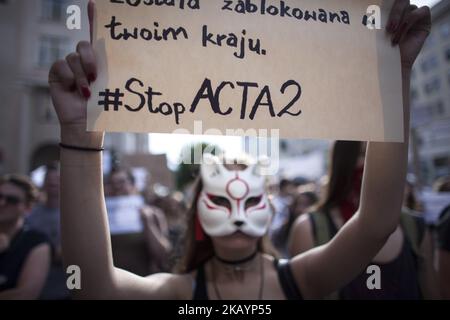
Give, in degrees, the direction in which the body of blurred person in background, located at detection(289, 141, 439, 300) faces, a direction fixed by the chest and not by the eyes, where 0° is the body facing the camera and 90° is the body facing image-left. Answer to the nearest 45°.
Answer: approximately 315°

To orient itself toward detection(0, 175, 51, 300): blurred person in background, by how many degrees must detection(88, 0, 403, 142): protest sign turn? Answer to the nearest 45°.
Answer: approximately 135° to its right

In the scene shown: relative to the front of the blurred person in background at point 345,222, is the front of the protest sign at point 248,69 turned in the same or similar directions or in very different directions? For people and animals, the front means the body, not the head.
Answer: same or similar directions

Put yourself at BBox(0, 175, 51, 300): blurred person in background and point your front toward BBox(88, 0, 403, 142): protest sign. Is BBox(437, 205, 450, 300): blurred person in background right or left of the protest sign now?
left

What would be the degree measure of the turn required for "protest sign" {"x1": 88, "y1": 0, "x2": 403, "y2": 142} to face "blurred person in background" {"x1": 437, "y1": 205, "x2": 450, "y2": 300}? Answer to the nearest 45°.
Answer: approximately 135° to its left

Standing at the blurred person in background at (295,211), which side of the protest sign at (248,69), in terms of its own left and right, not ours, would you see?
back

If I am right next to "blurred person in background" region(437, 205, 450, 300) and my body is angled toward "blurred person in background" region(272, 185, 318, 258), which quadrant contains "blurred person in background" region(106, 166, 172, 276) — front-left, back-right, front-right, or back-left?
front-left

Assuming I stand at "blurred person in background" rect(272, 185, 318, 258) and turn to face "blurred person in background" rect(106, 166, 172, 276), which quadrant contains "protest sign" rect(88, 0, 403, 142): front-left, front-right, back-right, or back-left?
front-left

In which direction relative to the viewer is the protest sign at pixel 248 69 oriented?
toward the camera

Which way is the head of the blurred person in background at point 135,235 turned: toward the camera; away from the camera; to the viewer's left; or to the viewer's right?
toward the camera

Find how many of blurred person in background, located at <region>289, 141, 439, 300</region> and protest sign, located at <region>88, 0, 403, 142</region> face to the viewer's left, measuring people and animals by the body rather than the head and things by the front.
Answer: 0

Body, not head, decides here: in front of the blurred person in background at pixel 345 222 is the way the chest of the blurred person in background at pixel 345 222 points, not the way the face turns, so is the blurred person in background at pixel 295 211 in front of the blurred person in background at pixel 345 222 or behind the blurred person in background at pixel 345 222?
behind

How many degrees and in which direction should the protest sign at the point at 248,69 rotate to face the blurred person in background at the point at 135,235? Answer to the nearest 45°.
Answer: approximately 135° to its right
